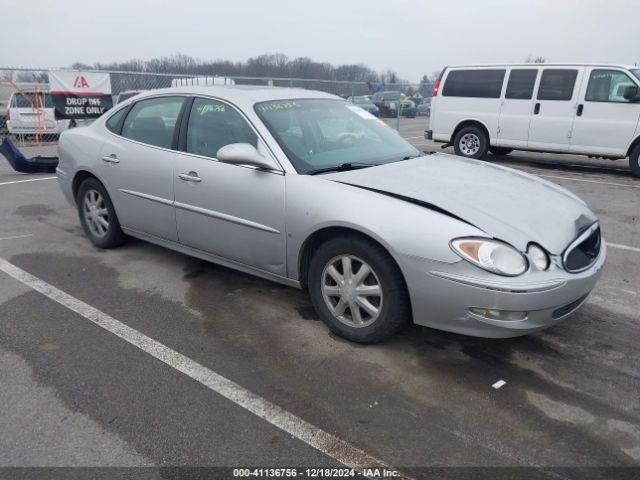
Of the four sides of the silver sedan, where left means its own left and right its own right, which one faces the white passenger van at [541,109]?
left

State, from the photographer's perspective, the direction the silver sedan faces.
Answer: facing the viewer and to the right of the viewer

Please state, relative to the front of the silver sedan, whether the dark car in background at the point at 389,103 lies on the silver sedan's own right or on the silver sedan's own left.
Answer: on the silver sedan's own left

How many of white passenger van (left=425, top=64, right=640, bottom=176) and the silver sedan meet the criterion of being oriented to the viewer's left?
0

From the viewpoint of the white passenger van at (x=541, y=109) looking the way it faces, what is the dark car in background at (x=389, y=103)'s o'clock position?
The dark car in background is roughly at 8 o'clock from the white passenger van.

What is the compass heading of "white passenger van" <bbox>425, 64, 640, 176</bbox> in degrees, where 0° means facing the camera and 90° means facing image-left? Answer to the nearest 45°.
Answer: approximately 270°

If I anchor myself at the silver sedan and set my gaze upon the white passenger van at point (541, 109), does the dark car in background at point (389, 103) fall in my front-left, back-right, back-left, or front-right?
front-left

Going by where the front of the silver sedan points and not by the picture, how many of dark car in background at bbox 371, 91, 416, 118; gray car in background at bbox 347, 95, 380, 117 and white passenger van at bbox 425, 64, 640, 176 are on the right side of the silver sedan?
0

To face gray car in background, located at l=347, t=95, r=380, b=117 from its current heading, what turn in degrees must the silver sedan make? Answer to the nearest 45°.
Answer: approximately 135° to its left

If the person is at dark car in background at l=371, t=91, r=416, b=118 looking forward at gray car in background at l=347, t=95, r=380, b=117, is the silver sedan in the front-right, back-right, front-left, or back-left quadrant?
front-left

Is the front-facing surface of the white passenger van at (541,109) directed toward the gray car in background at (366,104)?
no

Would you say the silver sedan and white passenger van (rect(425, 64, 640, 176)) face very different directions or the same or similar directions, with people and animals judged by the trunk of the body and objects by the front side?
same or similar directions

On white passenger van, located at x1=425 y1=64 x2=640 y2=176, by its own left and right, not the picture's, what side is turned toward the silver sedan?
right

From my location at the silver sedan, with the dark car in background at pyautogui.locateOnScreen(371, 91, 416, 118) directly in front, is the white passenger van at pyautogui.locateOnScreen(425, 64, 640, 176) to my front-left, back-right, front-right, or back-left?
front-right
